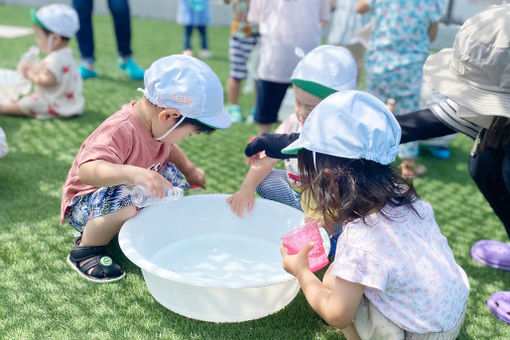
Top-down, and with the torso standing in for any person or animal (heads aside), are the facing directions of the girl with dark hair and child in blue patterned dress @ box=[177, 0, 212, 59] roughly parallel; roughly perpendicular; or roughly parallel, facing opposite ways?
roughly parallel, facing opposite ways

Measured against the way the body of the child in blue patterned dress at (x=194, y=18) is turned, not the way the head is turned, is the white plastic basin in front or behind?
in front

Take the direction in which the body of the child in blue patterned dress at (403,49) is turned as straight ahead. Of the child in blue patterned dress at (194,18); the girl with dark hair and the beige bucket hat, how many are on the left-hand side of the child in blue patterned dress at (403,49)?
1

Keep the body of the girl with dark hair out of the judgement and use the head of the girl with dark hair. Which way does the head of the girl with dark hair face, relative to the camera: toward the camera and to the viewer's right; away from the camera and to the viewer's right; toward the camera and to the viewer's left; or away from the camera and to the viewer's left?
away from the camera and to the viewer's left

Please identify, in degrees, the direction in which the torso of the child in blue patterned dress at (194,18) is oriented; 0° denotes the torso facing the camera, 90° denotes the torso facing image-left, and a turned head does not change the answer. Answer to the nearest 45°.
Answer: approximately 0°
